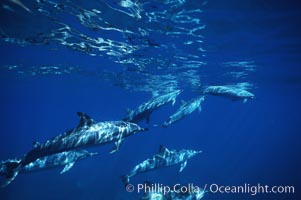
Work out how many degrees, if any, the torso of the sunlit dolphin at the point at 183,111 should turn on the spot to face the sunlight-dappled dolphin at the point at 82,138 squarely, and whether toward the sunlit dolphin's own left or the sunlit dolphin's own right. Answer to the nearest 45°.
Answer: approximately 135° to the sunlit dolphin's own right

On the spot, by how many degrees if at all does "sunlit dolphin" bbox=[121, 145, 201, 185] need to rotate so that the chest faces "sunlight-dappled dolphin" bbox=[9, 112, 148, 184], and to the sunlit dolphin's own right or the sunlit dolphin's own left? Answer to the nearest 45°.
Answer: approximately 135° to the sunlit dolphin's own right

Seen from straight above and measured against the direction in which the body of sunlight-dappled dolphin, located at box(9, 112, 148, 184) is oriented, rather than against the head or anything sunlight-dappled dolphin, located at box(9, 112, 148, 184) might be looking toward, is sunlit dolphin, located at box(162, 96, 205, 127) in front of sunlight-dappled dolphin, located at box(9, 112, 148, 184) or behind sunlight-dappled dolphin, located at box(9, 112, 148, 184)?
in front

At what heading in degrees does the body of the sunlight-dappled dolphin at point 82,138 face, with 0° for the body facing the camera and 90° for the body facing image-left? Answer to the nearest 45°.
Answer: approximately 270°

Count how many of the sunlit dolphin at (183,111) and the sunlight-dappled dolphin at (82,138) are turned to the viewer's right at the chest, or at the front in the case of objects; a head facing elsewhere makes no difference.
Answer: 2

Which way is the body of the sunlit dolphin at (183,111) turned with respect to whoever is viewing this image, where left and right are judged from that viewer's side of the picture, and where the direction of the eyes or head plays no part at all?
facing to the right of the viewer

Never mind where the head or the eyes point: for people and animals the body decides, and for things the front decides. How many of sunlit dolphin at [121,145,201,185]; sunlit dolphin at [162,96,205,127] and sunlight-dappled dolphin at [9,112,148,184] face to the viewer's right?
3

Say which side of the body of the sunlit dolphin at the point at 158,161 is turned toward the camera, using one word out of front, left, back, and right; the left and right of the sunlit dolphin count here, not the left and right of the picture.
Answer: right
